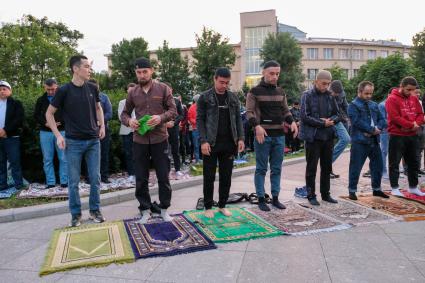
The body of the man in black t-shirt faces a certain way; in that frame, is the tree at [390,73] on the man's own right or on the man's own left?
on the man's own left

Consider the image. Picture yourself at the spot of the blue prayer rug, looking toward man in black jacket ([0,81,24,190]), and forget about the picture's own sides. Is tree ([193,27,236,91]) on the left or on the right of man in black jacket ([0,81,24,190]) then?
right

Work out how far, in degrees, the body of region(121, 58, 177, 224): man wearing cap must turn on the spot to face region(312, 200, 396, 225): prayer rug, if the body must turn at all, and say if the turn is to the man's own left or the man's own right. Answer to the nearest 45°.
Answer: approximately 90° to the man's own left

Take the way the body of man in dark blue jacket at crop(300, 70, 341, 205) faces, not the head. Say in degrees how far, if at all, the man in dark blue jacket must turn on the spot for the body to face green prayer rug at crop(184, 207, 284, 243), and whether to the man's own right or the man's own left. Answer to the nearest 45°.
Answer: approximately 90° to the man's own right

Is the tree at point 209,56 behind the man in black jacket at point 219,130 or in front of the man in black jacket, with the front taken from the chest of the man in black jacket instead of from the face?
behind

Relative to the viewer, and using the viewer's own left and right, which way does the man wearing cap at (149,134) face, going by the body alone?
facing the viewer

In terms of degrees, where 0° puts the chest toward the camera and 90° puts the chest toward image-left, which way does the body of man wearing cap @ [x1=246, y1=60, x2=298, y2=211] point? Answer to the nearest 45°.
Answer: approximately 315°

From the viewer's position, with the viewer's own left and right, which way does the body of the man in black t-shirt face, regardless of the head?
facing the viewer and to the right of the viewer

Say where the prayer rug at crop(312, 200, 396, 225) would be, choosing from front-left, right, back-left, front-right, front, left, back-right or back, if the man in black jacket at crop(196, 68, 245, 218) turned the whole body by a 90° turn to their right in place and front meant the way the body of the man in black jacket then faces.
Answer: back

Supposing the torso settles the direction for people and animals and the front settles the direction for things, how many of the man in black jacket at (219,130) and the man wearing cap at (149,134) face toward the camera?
2

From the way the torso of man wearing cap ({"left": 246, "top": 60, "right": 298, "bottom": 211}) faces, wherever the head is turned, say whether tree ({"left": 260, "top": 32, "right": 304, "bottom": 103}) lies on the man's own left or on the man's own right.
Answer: on the man's own left

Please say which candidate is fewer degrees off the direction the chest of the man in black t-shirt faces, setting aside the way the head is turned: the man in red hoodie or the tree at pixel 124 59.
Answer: the man in red hoodie

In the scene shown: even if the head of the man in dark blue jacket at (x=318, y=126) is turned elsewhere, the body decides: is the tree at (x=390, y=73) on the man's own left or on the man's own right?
on the man's own left

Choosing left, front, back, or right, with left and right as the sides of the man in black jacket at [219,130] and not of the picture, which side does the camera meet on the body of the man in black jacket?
front

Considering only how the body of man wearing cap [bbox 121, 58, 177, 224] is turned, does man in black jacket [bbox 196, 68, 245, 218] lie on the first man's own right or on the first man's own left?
on the first man's own left

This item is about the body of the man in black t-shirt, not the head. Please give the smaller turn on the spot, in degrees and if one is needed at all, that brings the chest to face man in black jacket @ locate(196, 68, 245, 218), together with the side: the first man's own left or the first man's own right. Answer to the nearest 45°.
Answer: approximately 45° to the first man's own left

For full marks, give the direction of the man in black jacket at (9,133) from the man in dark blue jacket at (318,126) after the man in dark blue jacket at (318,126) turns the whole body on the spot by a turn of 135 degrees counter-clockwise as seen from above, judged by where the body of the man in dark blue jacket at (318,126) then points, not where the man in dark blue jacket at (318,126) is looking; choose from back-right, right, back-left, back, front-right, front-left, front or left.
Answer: left
